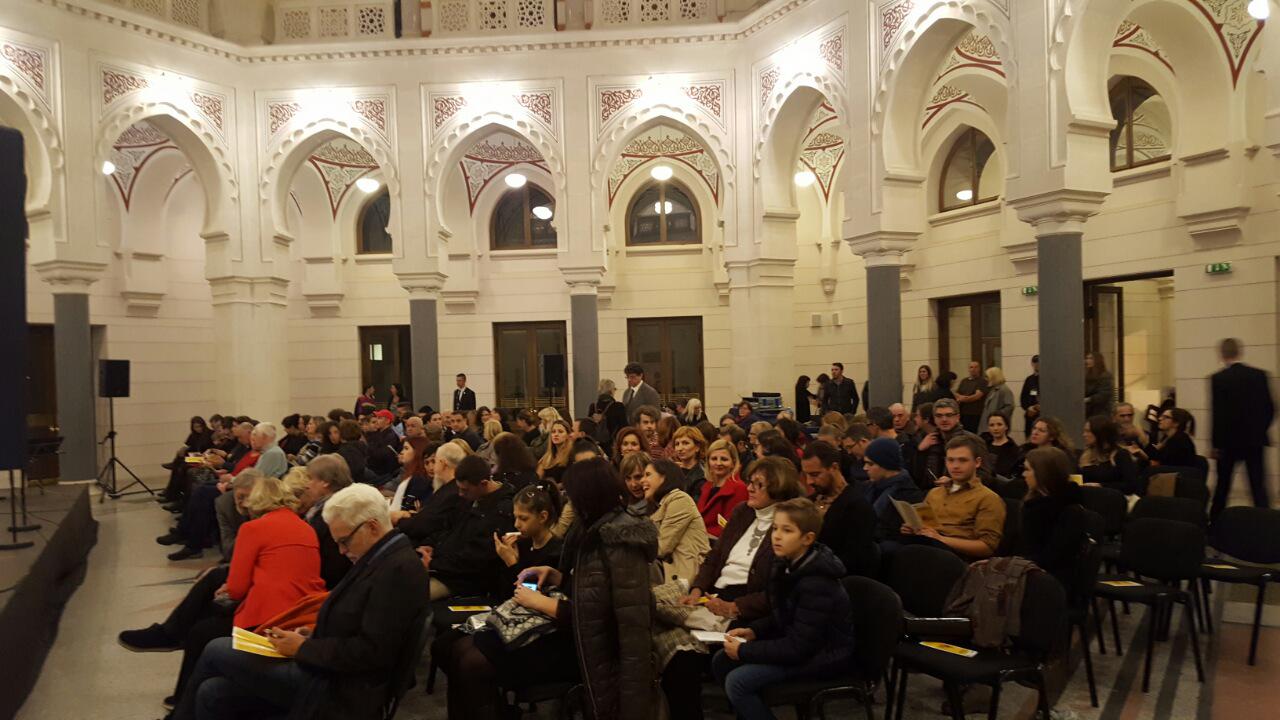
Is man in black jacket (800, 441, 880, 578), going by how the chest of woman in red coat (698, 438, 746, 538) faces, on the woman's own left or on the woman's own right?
on the woman's own left

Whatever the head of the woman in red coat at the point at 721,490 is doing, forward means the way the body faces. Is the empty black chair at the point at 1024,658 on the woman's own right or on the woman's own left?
on the woman's own left

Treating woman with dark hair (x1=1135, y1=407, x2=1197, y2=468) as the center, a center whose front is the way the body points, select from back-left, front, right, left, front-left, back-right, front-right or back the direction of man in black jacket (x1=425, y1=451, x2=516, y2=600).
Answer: front-left

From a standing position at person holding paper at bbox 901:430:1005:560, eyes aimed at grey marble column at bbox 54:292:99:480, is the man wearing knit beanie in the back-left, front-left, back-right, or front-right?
front-right

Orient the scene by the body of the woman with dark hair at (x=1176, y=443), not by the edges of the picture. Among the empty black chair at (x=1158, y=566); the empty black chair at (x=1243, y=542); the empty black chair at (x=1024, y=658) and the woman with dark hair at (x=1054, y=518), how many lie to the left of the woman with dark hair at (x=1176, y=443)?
4

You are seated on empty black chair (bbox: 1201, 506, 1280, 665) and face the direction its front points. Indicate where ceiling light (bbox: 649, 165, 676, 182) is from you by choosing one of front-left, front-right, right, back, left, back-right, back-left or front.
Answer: right

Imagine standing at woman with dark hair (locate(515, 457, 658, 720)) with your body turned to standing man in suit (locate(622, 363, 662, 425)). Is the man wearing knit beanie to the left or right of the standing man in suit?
right

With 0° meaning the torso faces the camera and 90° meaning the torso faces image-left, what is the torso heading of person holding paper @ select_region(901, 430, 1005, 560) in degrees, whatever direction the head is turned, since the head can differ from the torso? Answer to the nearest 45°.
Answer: approximately 45°

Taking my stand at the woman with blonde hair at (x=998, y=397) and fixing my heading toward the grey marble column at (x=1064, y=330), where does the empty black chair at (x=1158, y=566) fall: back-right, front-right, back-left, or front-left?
front-right

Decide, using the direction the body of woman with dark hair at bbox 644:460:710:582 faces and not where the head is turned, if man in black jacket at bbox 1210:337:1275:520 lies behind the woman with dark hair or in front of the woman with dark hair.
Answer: behind

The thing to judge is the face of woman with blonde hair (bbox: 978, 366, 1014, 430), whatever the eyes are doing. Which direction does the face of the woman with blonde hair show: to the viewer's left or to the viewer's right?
to the viewer's left

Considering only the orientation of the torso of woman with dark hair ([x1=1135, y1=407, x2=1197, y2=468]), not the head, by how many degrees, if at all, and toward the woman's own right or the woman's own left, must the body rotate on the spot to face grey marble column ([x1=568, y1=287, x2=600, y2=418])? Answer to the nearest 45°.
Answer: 0° — they already face it

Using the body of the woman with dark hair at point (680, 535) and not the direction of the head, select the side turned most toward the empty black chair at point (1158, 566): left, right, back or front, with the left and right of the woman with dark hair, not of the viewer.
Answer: back

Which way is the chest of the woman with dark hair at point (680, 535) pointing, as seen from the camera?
to the viewer's left

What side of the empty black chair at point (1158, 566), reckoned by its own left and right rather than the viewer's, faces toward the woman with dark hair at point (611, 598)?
front

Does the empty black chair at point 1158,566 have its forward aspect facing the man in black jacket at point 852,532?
yes
